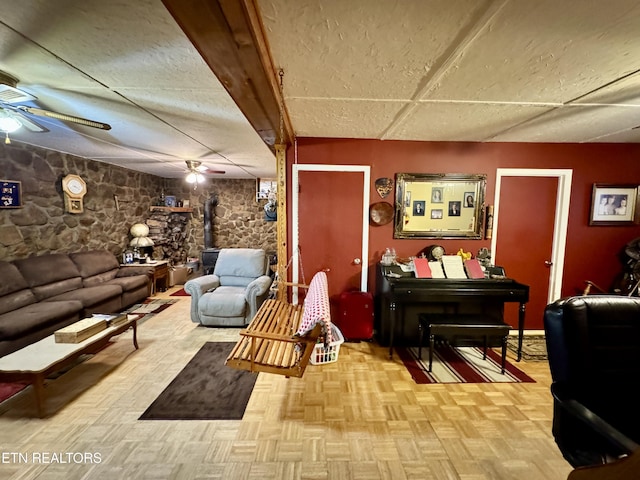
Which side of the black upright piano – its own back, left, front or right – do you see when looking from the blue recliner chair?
right

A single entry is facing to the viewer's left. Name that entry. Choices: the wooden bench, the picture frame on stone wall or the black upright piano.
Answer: the wooden bench

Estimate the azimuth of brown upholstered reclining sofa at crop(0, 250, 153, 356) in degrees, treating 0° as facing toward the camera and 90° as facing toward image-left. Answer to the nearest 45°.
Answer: approximately 315°

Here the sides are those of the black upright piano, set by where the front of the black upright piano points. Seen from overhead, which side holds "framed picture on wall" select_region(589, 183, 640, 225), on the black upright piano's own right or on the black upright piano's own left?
on the black upright piano's own left

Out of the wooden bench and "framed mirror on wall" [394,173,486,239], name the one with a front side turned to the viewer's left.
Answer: the wooden bench

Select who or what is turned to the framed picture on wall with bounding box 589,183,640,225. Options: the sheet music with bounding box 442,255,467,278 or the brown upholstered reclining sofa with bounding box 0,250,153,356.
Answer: the brown upholstered reclining sofa

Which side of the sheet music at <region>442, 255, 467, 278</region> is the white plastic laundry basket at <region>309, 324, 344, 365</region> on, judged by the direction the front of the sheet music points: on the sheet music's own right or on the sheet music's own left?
on the sheet music's own right

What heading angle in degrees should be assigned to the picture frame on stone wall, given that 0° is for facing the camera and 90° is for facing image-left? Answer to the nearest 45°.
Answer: approximately 315°

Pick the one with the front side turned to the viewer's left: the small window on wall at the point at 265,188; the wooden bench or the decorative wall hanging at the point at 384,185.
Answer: the wooden bench

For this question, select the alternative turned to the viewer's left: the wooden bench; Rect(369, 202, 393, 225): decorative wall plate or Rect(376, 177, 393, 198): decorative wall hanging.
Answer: the wooden bench
